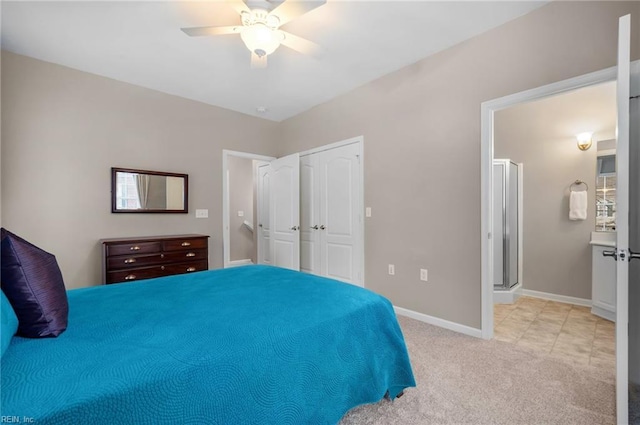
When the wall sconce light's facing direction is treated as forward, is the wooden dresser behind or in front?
in front

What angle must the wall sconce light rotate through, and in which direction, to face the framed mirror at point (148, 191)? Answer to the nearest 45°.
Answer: approximately 45° to its right

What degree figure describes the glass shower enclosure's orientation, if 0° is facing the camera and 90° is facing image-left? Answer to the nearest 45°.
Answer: approximately 315°

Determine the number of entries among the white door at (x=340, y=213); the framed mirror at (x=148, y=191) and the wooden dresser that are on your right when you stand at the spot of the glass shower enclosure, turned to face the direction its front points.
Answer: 3

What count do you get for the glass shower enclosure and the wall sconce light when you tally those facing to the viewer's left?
0

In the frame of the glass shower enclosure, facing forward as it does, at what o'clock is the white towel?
The white towel is roughly at 10 o'clock from the glass shower enclosure.

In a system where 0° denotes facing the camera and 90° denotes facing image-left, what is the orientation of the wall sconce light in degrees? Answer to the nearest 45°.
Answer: approximately 0°

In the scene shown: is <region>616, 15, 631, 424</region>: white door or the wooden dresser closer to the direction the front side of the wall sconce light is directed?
the white door

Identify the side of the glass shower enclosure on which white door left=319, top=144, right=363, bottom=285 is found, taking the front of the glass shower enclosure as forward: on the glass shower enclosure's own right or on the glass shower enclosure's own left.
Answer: on the glass shower enclosure's own right

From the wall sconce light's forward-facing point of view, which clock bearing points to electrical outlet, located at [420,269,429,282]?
The electrical outlet is roughly at 1 o'clock from the wall sconce light.

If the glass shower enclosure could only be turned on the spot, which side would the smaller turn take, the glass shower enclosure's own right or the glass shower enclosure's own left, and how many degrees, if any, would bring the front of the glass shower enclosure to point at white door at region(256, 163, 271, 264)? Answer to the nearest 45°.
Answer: approximately 135° to the glass shower enclosure's own right
